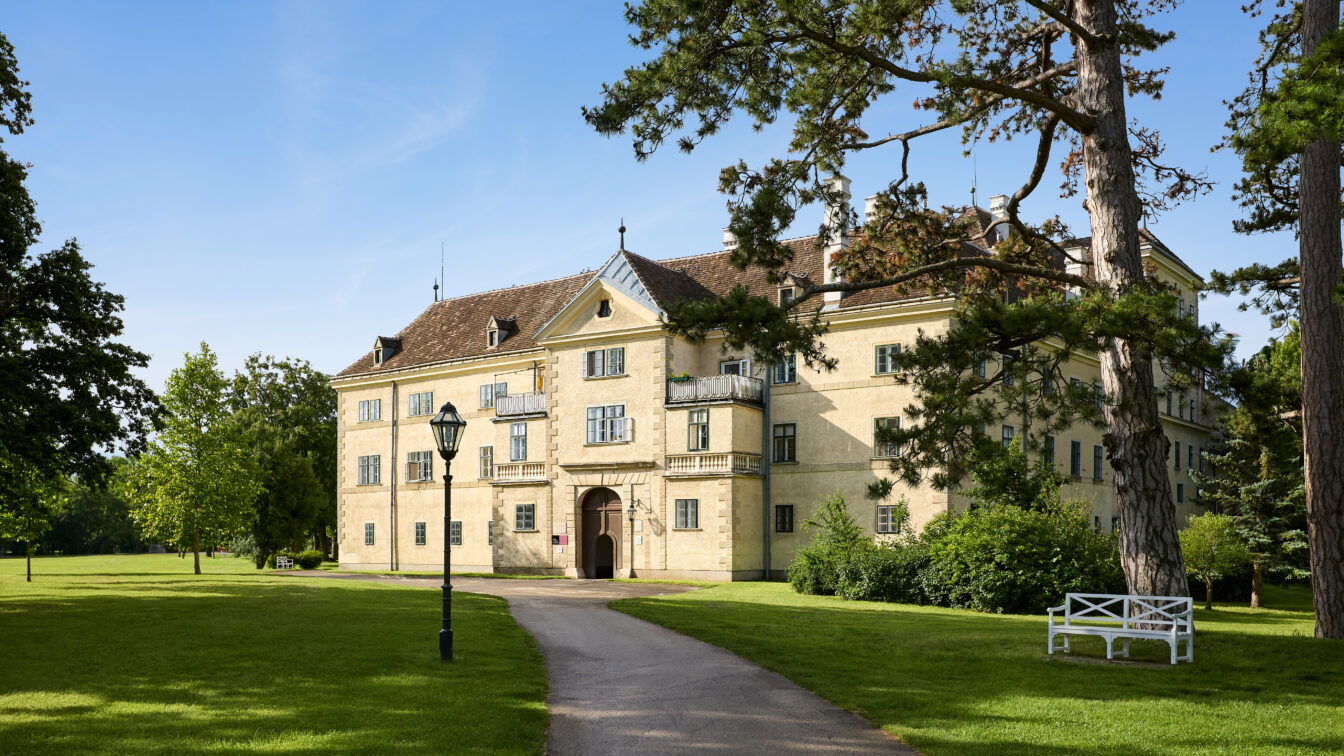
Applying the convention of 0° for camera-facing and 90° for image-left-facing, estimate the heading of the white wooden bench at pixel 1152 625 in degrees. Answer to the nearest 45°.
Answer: approximately 45°

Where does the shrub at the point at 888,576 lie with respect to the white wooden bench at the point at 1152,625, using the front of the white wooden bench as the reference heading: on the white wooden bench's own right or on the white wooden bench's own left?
on the white wooden bench's own right

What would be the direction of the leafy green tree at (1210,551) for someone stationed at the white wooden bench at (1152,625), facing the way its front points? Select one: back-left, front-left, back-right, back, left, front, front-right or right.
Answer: back-right

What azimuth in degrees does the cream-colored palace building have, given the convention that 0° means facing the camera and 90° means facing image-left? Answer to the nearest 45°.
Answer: approximately 45°

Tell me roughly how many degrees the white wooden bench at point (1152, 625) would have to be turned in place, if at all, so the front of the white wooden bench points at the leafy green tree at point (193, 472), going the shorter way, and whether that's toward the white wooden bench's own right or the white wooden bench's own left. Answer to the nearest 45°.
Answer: approximately 90° to the white wooden bench's own right
